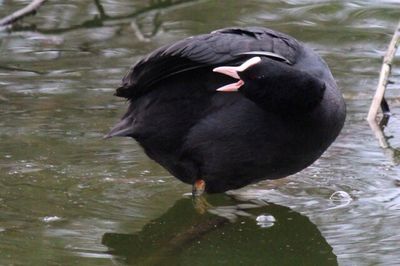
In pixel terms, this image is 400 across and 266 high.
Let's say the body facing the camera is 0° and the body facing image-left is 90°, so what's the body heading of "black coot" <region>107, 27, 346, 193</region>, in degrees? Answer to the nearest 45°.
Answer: approximately 270°

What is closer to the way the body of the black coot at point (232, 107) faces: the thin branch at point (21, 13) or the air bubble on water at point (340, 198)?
the air bubble on water

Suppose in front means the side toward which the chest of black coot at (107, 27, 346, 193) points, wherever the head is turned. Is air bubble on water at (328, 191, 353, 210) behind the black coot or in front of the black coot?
in front

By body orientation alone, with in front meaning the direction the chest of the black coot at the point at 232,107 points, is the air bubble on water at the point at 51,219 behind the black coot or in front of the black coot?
behind

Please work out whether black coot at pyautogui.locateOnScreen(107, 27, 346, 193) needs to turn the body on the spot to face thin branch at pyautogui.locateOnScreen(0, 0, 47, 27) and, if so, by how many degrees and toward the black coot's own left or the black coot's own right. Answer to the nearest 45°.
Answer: approximately 135° to the black coot's own left
